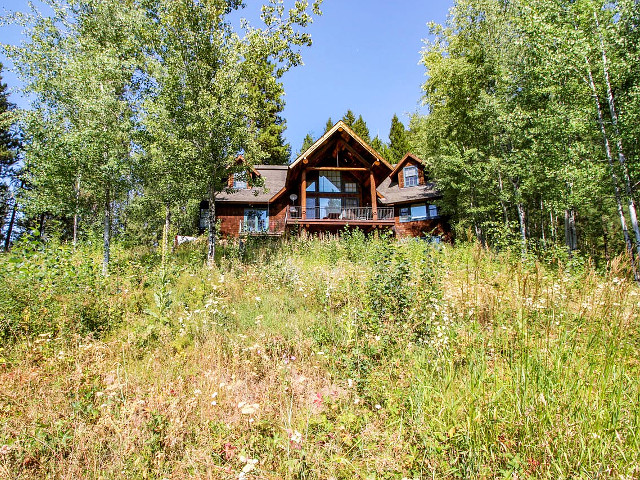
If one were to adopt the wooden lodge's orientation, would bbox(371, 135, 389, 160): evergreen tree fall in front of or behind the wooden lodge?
behind

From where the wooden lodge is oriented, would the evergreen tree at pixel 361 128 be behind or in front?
behind

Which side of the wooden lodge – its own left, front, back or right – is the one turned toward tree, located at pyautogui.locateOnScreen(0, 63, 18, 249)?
right

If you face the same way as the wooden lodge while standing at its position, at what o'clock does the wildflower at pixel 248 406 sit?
The wildflower is roughly at 12 o'clock from the wooden lodge.

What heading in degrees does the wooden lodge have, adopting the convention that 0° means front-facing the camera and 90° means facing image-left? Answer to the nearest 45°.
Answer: approximately 0°

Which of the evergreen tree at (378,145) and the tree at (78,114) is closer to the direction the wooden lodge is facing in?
the tree

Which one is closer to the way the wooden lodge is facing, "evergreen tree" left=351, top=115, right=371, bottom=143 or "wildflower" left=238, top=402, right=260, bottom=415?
the wildflower
